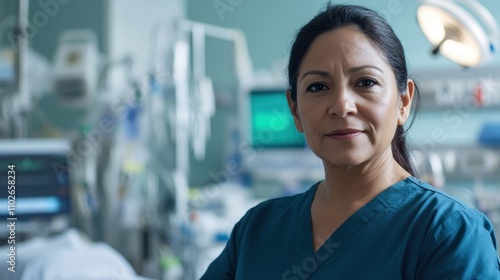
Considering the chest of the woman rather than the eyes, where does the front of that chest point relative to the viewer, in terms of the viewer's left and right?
facing the viewer and to the left of the viewer

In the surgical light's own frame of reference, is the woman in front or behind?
in front

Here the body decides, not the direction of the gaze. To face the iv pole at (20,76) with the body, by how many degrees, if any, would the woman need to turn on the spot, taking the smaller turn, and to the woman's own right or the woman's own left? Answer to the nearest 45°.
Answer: approximately 90° to the woman's own right

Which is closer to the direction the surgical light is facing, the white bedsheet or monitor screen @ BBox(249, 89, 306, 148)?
the white bedsheet

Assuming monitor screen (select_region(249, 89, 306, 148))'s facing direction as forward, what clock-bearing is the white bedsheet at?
The white bedsheet is roughly at 1 o'clock from the monitor screen.

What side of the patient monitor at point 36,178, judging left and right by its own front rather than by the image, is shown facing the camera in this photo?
front

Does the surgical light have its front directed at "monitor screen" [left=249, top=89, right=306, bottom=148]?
no

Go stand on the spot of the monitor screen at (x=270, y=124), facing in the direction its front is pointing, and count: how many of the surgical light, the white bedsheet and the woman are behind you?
0

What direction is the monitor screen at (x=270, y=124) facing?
toward the camera

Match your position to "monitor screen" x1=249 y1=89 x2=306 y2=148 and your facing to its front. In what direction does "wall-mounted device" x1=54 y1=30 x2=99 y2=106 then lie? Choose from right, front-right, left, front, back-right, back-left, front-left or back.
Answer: right

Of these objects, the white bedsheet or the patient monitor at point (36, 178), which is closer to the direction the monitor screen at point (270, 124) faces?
the white bedsheet

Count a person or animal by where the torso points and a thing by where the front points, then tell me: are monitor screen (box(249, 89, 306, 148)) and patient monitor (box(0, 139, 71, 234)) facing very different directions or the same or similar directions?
same or similar directions

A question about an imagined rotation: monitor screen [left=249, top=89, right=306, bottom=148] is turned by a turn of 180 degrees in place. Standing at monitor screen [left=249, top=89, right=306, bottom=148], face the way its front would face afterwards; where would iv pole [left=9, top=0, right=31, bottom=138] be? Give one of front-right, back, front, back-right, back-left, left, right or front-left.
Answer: left

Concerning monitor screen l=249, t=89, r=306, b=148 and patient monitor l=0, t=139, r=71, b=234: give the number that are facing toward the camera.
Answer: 2

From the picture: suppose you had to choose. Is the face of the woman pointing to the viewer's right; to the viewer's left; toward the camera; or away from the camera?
toward the camera

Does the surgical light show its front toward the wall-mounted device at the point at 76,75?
no

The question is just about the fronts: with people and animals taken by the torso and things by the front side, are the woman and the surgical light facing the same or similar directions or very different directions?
same or similar directions

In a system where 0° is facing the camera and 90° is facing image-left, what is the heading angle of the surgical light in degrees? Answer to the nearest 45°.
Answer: approximately 45°
